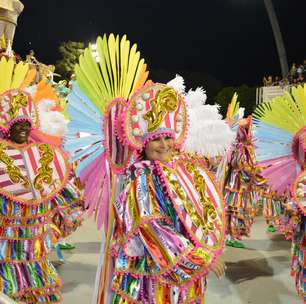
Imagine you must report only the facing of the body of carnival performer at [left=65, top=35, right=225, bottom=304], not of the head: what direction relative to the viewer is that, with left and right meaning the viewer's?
facing the viewer and to the right of the viewer

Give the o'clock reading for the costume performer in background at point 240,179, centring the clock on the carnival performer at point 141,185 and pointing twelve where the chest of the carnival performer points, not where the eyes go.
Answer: The costume performer in background is roughly at 8 o'clock from the carnival performer.

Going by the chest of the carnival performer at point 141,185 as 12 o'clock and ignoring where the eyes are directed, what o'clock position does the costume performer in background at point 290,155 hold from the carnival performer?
The costume performer in background is roughly at 9 o'clock from the carnival performer.

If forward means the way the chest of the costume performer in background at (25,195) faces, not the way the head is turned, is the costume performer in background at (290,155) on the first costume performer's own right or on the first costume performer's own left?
on the first costume performer's own left

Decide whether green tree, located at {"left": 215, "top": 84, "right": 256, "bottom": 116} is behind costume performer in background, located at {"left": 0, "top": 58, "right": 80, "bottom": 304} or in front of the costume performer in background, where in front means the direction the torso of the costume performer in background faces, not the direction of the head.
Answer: behind

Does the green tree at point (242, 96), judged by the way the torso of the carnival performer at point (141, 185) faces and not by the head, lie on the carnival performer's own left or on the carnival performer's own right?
on the carnival performer's own left

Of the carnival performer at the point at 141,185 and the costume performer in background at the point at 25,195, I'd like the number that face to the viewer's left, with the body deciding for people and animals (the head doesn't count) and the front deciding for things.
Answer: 0

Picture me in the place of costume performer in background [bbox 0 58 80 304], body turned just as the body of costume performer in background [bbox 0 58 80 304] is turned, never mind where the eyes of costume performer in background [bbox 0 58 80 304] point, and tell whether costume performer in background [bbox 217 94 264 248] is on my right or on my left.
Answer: on my left

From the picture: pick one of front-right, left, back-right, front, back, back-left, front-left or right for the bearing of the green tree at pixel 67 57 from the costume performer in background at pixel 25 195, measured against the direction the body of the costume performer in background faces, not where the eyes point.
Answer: back

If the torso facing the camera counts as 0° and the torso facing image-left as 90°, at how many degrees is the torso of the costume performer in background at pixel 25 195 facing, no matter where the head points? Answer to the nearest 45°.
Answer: approximately 0°
